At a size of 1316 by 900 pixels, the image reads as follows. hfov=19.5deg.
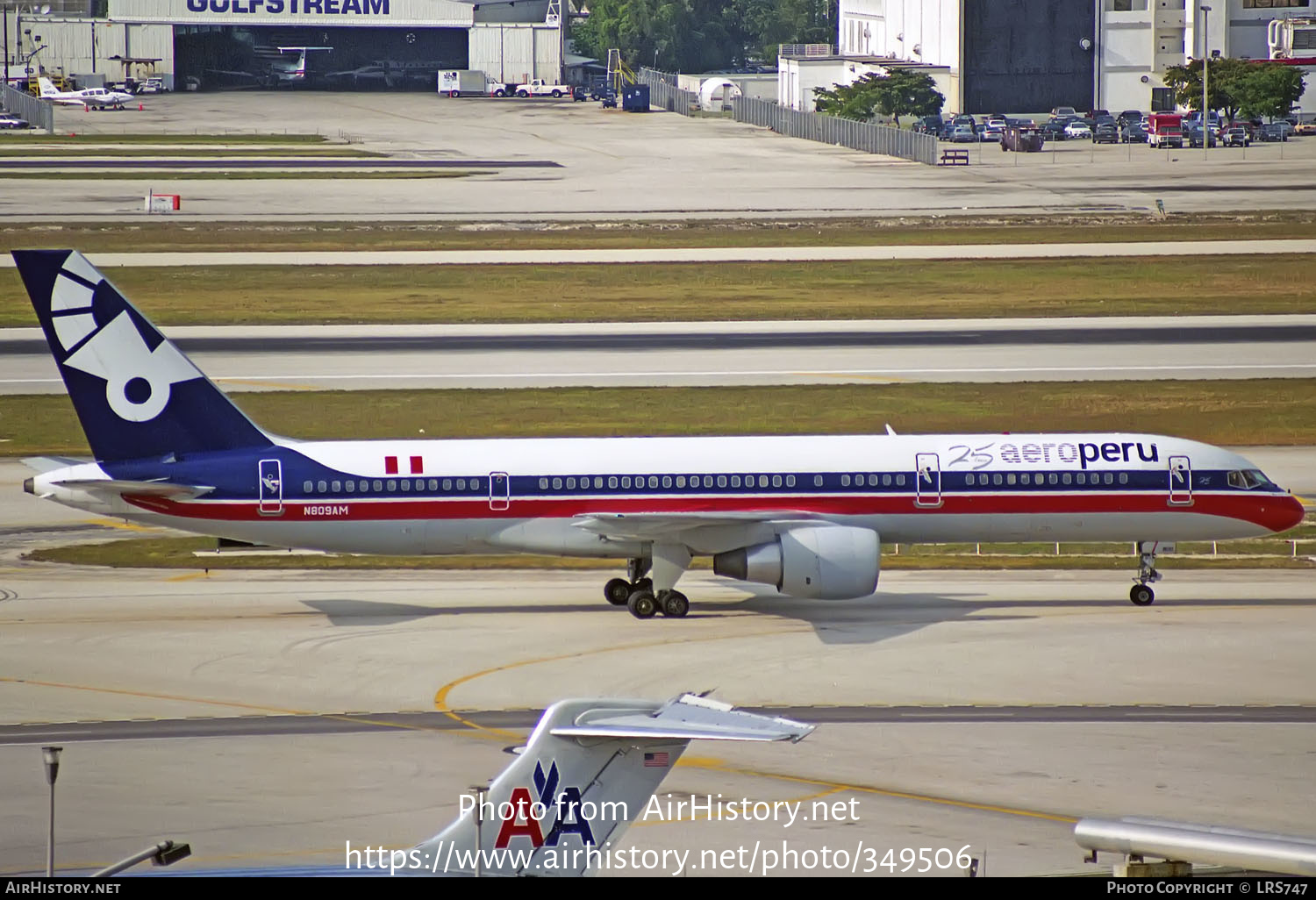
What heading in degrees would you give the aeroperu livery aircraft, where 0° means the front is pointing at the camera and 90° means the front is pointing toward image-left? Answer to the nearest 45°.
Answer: approximately 270°
